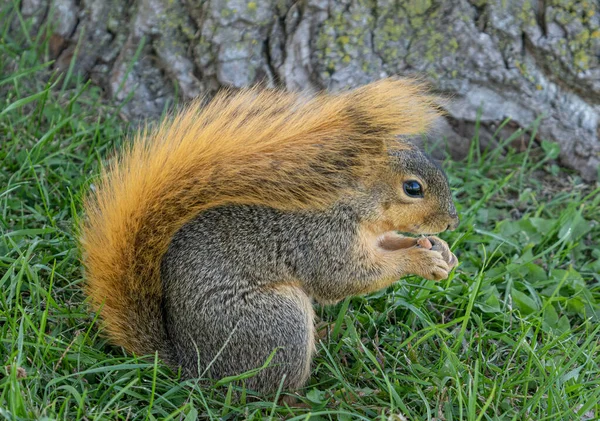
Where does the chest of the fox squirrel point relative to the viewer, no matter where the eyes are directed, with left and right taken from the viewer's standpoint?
facing to the right of the viewer
